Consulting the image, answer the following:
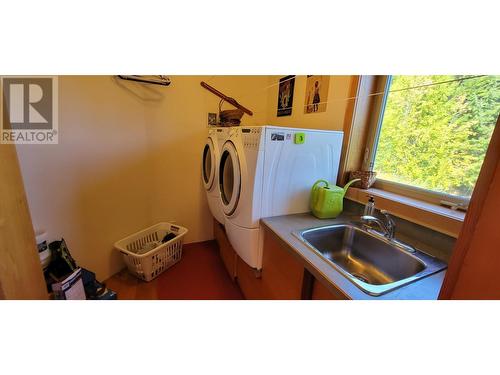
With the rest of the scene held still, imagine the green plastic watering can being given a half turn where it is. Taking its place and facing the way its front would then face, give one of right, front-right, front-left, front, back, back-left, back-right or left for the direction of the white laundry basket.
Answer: front

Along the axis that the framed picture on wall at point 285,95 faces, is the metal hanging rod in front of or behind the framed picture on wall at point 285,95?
in front

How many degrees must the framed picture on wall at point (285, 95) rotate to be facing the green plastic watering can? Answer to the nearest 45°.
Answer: approximately 45° to its left

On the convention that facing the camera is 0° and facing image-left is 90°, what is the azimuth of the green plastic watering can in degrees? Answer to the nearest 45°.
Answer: approximately 270°

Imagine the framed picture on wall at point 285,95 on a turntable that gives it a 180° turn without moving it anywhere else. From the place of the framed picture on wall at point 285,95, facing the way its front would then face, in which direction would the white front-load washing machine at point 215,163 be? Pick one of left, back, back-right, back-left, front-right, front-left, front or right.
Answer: back

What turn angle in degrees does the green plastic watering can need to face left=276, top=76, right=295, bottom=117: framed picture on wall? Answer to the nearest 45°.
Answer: approximately 135° to its left

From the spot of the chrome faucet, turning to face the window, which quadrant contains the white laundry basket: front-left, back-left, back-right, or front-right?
back-left

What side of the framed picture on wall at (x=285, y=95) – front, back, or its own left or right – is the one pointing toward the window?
left

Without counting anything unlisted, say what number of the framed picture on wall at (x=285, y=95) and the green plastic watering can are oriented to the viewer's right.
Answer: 1

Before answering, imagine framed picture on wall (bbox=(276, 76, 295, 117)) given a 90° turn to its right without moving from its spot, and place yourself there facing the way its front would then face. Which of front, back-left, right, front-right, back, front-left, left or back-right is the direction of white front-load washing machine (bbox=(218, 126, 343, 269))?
back-left

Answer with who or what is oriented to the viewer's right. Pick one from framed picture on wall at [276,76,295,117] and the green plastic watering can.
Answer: the green plastic watering can

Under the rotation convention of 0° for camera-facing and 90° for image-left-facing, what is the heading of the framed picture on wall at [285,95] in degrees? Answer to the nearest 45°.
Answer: approximately 45°
